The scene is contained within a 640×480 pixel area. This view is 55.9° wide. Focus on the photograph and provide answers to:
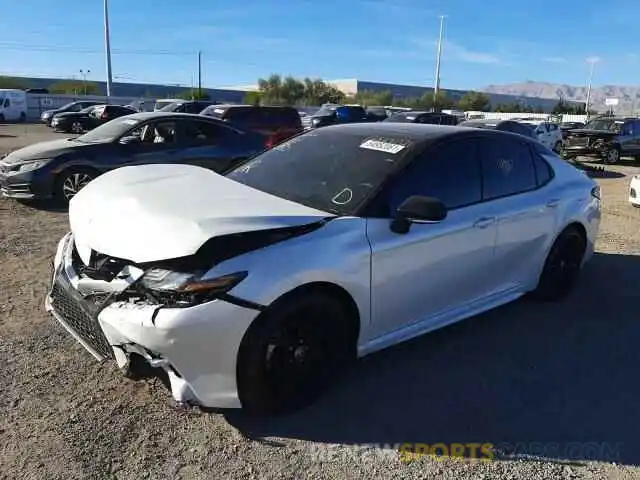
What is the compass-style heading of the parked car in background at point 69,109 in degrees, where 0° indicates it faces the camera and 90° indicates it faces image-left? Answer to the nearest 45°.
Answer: approximately 45°

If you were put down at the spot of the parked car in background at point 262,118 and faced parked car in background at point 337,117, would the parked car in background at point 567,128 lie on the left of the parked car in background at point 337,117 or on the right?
right

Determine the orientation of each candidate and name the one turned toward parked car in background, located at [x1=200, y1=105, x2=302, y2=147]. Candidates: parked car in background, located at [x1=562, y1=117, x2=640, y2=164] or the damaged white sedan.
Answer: parked car in background, located at [x1=562, y1=117, x2=640, y2=164]

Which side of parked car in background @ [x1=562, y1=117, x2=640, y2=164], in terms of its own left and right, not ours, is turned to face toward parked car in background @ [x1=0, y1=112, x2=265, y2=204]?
front

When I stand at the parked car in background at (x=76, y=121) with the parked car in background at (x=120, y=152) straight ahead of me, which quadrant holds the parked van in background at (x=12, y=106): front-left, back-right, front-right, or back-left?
back-right

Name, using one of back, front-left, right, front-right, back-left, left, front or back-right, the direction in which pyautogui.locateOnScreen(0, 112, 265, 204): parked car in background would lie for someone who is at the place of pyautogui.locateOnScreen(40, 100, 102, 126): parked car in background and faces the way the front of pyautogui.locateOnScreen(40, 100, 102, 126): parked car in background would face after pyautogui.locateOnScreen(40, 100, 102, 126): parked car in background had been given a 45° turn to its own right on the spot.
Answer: left

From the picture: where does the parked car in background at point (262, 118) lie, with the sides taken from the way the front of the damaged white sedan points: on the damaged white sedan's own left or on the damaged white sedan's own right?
on the damaged white sedan's own right

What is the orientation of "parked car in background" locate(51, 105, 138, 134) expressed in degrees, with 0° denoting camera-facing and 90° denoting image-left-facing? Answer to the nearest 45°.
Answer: approximately 45°

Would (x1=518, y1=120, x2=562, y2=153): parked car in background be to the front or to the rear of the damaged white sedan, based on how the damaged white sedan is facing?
to the rear
